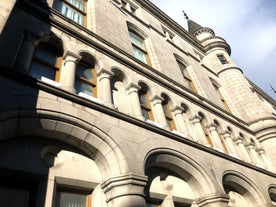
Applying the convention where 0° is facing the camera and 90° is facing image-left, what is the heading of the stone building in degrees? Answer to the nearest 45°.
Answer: approximately 315°
